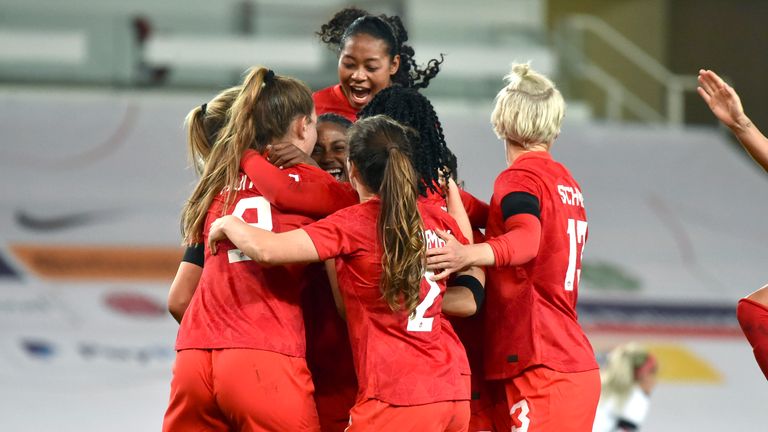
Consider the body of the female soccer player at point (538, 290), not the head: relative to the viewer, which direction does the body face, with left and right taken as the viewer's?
facing away from the viewer and to the left of the viewer

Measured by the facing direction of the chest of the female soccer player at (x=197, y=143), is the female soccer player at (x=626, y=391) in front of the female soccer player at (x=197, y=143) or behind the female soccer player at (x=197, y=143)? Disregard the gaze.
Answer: in front

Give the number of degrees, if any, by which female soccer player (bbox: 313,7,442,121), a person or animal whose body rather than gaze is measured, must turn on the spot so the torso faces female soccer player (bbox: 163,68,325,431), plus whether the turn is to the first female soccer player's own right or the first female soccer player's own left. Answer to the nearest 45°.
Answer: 0° — they already face them

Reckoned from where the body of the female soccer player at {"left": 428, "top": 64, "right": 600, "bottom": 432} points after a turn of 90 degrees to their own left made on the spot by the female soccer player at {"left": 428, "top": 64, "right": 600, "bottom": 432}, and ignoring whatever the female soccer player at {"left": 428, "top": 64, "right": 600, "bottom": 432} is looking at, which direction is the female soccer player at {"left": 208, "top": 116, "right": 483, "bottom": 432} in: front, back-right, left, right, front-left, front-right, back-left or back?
front

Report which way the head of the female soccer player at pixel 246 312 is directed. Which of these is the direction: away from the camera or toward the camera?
away from the camera

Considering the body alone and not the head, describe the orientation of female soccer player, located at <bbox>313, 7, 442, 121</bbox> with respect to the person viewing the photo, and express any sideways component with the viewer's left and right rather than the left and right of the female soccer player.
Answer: facing the viewer and to the left of the viewer

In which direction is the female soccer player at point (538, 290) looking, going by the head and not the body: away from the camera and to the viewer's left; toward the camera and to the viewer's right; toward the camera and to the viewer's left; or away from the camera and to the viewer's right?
away from the camera and to the viewer's left

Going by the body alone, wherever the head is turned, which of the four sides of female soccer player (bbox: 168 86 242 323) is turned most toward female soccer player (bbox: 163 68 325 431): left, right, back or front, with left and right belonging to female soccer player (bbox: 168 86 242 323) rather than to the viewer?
right

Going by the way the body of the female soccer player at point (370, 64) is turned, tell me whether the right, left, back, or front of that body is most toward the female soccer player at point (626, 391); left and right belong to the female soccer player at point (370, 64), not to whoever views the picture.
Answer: back

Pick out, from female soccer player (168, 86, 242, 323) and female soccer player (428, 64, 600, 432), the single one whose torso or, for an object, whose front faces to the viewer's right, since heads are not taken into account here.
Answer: female soccer player (168, 86, 242, 323)

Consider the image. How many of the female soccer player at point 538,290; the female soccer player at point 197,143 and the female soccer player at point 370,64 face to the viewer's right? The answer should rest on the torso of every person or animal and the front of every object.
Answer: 1

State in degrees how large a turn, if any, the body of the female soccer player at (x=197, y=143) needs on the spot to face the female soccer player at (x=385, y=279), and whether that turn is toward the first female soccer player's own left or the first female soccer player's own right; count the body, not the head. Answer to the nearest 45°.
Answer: approximately 45° to the first female soccer player's own right
